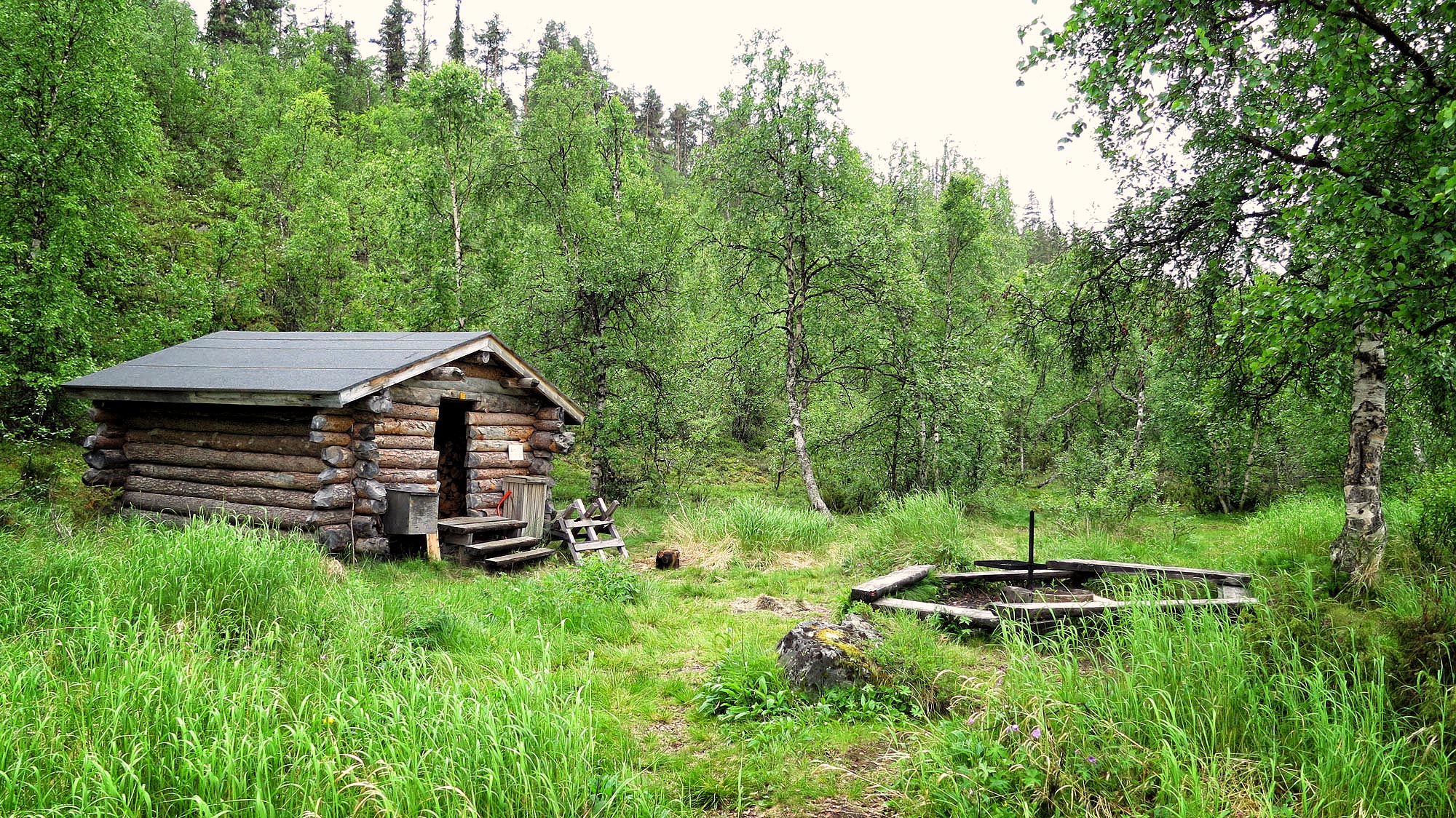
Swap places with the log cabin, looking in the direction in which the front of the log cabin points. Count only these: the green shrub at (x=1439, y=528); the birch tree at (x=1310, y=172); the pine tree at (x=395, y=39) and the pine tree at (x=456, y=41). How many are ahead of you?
2

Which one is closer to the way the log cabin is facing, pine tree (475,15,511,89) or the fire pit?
the fire pit

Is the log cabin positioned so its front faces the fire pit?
yes

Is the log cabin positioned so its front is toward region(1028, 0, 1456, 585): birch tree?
yes

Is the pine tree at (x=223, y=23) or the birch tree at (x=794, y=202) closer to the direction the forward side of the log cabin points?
the birch tree

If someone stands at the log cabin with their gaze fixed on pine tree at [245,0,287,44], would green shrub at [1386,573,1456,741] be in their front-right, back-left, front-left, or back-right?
back-right

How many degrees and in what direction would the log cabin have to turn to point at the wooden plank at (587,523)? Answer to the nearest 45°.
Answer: approximately 45° to its left

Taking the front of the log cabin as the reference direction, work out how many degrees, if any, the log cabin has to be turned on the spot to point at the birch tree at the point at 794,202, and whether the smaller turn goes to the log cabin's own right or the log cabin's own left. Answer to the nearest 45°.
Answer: approximately 45° to the log cabin's own left

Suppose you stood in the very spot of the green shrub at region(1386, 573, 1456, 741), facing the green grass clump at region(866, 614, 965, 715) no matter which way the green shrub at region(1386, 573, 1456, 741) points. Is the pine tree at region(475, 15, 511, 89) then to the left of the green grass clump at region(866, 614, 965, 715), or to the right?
right

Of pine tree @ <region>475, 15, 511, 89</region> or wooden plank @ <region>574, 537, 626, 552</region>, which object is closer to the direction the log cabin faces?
the wooden plank

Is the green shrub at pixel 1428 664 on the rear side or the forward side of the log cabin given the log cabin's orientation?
on the forward side

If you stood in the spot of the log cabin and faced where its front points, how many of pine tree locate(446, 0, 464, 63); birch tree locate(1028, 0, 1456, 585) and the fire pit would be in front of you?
2

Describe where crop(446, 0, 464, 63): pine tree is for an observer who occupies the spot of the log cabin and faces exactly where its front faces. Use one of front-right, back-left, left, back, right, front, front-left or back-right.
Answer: back-left

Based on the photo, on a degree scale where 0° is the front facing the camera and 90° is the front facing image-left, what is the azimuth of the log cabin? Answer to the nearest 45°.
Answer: approximately 315°
